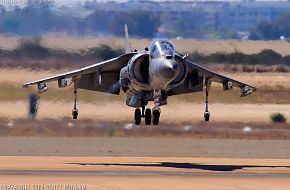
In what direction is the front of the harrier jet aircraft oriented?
toward the camera

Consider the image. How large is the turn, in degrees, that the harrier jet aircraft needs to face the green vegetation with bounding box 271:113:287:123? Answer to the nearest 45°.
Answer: approximately 135° to its left
